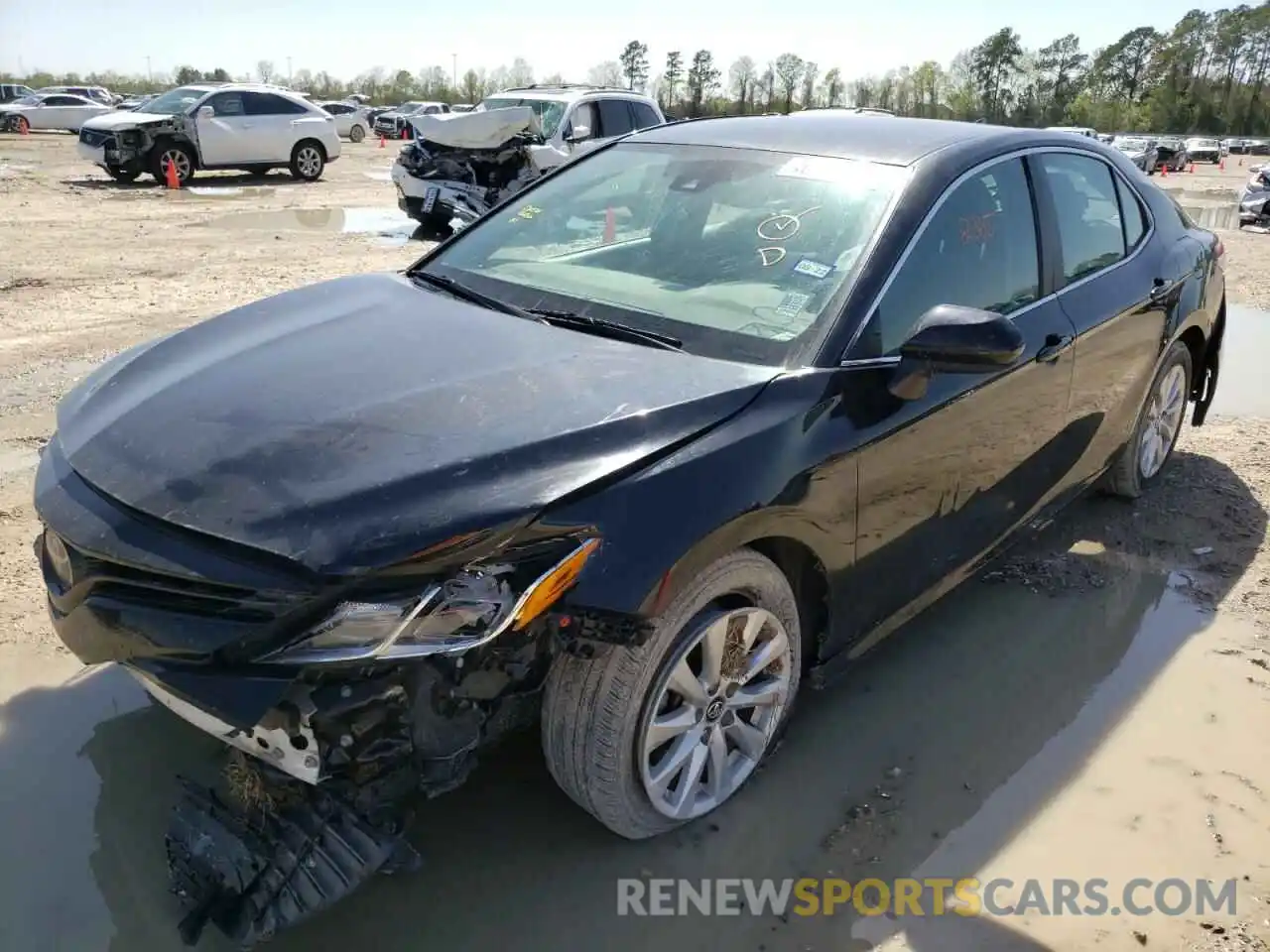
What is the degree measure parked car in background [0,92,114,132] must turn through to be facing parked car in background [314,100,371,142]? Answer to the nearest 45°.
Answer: approximately 180°

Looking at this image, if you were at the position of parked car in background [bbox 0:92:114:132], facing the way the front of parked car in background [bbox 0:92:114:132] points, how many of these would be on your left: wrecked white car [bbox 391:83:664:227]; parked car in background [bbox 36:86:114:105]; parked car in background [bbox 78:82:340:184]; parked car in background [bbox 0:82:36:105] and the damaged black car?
3

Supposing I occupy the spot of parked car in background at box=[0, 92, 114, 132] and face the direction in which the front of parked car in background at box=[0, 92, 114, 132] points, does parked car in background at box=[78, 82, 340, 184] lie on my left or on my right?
on my left

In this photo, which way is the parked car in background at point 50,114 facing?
to the viewer's left

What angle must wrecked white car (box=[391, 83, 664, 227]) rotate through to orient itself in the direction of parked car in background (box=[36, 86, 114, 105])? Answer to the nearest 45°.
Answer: approximately 90° to its right

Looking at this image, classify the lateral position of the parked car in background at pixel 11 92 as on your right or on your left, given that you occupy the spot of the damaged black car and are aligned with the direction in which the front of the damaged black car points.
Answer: on your right

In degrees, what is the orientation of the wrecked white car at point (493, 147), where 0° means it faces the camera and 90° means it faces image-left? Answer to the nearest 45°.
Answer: approximately 45°

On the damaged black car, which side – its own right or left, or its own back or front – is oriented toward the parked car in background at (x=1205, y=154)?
back

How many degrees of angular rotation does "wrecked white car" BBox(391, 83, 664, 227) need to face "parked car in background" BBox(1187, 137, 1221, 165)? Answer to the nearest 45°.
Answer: approximately 180°
